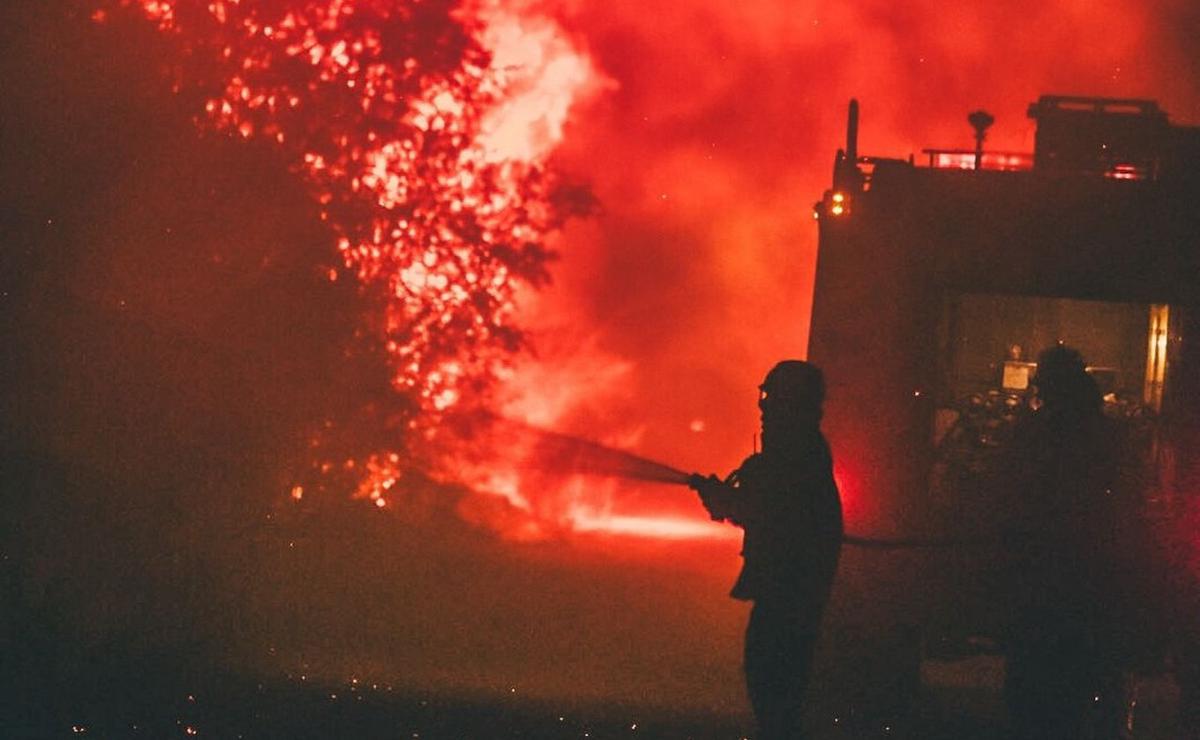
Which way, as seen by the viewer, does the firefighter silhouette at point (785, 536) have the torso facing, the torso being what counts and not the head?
to the viewer's left

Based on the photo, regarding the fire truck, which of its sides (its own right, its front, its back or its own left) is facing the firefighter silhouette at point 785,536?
back

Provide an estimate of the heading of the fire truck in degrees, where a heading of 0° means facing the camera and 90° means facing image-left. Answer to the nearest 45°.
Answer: approximately 180°

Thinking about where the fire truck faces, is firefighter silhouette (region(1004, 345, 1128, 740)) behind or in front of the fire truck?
behind

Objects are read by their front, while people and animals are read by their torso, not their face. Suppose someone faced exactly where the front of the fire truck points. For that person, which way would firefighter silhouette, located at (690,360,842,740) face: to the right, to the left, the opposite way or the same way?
to the left

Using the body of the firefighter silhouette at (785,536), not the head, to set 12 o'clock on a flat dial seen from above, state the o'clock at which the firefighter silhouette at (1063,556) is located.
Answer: the firefighter silhouette at (1063,556) is roughly at 5 o'clock from the firefighter silhouette at (785,536).

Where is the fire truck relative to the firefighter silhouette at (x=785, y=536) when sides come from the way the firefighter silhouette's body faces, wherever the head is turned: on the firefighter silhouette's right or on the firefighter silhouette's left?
on the firefighter silhouette's right

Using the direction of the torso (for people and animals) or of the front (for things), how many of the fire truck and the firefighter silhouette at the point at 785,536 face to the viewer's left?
1

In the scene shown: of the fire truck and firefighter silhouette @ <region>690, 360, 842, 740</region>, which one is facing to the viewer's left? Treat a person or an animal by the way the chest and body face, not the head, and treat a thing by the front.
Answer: the firefighter silhouette
